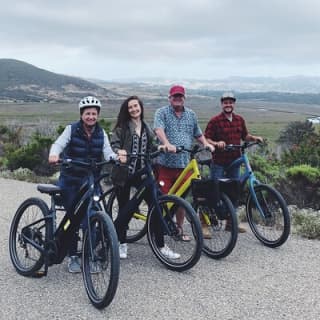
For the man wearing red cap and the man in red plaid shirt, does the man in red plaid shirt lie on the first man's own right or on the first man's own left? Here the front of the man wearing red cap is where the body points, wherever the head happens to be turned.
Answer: on the first man's own left

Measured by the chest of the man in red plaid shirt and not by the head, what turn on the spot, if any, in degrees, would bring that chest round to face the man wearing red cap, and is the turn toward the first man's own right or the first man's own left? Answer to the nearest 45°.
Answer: approximately 45° to the first man's own right

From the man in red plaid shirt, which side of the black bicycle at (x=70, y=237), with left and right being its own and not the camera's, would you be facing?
left

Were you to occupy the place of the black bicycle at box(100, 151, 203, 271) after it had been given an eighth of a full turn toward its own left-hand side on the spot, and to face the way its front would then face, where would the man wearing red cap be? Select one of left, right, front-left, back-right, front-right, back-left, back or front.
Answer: left

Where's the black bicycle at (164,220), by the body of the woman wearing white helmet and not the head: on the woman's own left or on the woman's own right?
on the woman's own left

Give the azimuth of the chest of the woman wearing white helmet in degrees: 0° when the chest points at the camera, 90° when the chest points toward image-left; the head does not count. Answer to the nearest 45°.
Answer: approximately 0°

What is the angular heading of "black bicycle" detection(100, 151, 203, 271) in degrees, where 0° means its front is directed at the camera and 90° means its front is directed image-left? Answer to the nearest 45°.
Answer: approximately 315°

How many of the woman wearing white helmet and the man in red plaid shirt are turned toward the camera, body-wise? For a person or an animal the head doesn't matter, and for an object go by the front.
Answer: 2

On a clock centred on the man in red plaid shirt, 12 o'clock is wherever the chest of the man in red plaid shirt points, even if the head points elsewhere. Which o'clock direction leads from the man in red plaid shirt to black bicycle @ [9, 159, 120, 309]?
The black bicycle is roughly at 1 o'clock from the man in red plaid shirt.

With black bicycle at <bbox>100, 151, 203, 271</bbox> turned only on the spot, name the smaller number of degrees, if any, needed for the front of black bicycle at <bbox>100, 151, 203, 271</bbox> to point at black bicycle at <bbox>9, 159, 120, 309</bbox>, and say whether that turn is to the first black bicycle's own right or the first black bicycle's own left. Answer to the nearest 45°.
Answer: approximately 90° to the first black bicycle's own right
